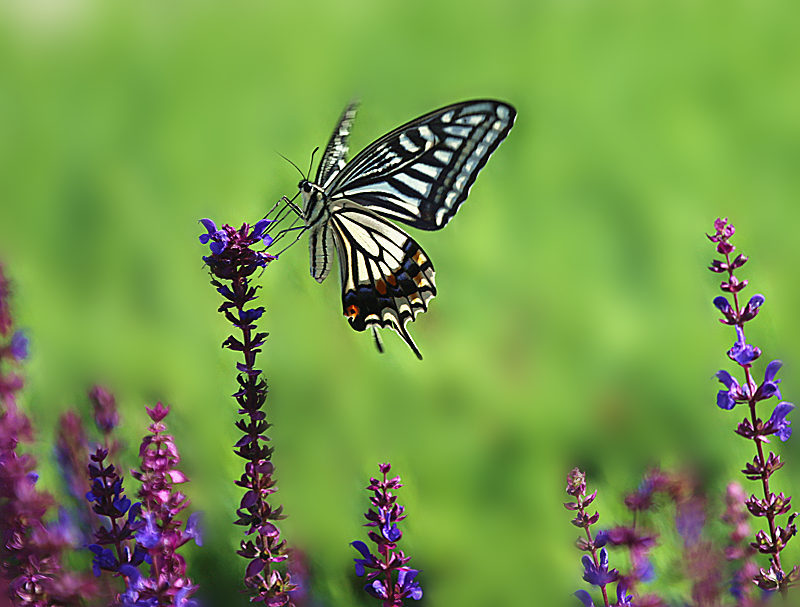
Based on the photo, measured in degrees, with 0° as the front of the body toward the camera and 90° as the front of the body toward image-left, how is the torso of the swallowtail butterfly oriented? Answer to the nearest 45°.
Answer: approximately 90°
